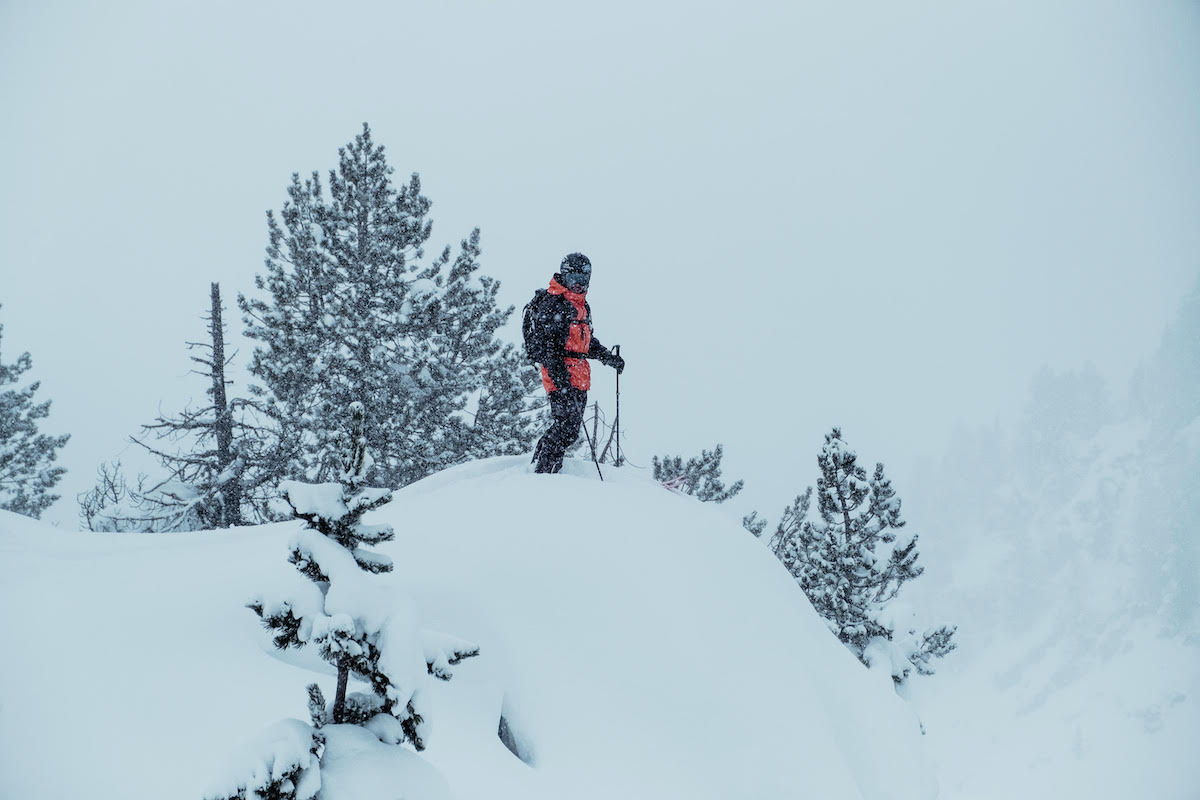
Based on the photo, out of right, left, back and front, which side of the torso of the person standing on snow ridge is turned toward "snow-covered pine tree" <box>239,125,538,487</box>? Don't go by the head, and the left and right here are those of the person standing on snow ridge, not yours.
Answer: back

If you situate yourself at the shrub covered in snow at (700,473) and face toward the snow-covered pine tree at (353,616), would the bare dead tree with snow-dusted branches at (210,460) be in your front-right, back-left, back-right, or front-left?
front-right

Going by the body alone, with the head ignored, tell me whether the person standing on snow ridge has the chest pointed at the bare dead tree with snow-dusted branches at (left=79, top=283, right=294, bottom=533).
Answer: no

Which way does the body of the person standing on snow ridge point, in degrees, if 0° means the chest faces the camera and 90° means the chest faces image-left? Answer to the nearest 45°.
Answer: approximately 315°

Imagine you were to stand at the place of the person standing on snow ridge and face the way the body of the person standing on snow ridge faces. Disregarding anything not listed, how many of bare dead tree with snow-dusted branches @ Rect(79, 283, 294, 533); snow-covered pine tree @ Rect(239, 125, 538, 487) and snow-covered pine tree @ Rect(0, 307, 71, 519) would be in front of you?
0

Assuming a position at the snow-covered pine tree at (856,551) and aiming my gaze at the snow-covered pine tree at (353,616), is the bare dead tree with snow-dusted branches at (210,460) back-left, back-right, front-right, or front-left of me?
front-right

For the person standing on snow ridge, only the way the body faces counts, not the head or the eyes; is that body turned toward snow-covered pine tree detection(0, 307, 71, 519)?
no

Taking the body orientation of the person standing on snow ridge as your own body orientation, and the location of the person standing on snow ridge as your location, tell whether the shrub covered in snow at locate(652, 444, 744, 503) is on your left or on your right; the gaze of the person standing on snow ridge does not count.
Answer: on your left

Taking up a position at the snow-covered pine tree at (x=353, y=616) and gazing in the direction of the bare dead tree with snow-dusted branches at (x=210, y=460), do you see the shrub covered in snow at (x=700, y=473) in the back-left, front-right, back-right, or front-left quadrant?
front-right
